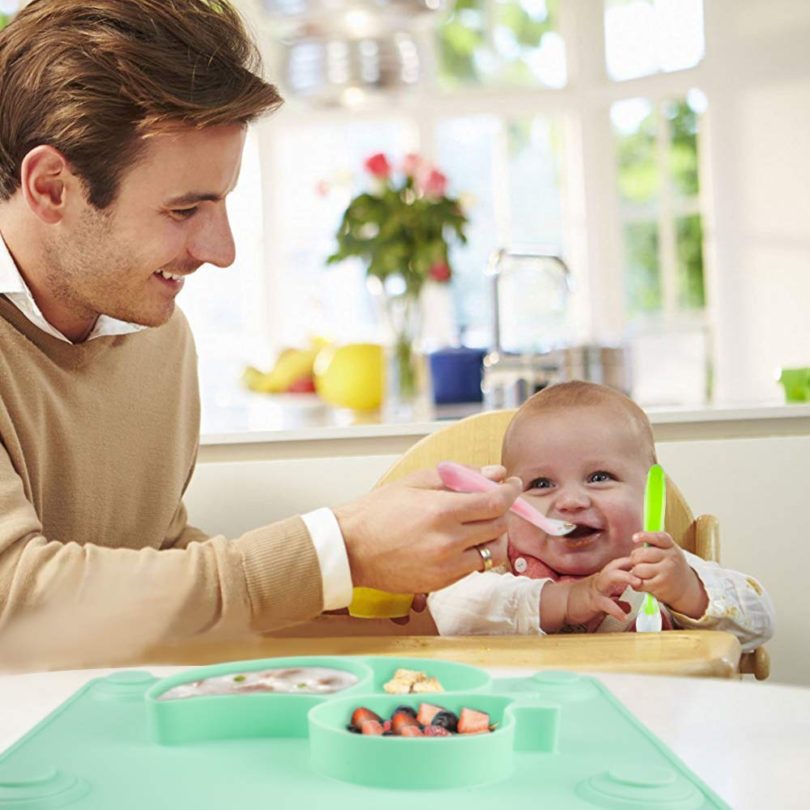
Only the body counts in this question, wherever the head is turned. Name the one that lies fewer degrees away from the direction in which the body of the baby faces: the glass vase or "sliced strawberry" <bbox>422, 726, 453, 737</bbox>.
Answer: the sliced strawberry

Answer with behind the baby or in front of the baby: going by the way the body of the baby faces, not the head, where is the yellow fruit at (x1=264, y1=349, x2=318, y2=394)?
behind

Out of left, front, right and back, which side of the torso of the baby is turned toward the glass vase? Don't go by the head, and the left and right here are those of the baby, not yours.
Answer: back

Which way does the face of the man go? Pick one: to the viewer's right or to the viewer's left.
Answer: to the viewer's right

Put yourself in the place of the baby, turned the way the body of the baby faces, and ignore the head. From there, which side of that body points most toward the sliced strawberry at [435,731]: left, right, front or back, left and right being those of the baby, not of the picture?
front

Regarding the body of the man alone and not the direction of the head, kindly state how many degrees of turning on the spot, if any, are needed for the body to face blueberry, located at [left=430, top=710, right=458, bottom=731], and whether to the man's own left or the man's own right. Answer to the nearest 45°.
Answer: approximately 45° to the man's own right

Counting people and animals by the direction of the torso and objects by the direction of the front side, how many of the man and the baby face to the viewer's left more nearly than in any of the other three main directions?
0

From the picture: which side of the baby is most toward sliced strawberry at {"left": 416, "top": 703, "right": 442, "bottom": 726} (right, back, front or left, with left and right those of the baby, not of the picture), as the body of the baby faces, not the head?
front

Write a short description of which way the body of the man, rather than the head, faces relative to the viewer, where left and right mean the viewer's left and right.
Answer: facing the viewer and to the right of the viewer

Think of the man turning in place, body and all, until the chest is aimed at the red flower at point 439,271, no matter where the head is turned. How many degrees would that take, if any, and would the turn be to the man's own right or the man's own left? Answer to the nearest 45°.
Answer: approximately 135° to the man's own left

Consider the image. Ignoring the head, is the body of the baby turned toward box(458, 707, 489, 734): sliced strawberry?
yes

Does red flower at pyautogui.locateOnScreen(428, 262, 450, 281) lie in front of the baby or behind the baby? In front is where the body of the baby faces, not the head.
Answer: behind
